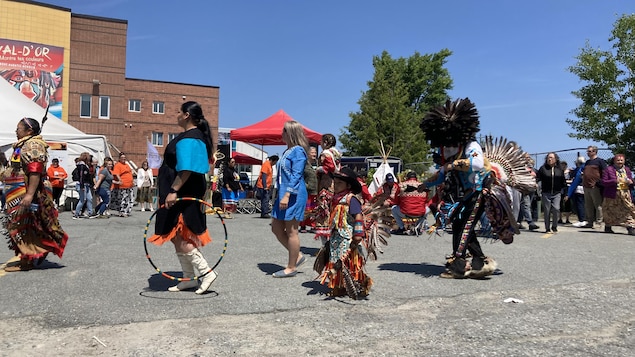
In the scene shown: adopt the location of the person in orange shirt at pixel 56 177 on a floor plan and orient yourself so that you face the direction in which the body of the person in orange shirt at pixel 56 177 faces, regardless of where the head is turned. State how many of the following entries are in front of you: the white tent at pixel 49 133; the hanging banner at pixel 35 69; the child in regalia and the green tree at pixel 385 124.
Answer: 1

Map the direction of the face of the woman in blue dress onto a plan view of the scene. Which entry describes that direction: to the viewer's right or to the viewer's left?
to the viewer's left

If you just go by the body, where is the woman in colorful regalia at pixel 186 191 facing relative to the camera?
to the viewer's left

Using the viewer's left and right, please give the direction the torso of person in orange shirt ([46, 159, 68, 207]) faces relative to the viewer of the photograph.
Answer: facing the viewer

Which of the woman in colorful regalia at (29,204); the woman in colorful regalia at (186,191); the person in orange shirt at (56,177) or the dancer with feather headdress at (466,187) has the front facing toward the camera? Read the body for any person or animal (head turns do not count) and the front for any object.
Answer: the person in orange shirt

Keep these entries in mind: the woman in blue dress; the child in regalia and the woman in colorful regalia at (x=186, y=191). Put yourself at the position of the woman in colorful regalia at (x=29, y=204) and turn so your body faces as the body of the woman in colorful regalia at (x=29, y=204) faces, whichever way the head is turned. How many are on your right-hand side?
0

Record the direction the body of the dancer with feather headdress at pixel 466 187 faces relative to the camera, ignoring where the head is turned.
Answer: to the viewer's left

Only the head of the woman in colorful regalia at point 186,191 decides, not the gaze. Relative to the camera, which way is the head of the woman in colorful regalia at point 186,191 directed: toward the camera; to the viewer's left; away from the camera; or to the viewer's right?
to the viewer's left

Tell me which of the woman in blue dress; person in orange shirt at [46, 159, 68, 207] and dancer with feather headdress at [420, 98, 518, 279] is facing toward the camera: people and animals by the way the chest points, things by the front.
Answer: the person in orange shirt
